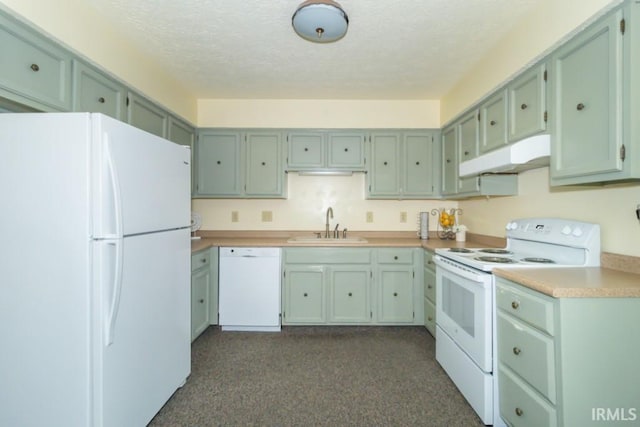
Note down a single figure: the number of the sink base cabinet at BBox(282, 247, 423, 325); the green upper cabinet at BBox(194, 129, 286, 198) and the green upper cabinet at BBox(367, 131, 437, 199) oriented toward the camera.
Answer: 3

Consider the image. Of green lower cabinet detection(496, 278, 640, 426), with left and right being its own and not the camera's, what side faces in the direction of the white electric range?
right

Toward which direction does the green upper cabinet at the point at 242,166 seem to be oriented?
toward the camera

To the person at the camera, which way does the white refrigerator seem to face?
facing the viewer and to the right of the viewer

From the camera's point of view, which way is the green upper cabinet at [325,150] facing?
toward the camera

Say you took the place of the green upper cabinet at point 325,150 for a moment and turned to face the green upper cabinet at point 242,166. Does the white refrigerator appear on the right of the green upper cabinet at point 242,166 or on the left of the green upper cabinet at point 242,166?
left

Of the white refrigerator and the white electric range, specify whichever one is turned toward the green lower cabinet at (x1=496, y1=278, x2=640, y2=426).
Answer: the white refrigerator

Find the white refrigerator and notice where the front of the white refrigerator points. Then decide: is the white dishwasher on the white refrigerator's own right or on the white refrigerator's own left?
on the white refrigerator's own left

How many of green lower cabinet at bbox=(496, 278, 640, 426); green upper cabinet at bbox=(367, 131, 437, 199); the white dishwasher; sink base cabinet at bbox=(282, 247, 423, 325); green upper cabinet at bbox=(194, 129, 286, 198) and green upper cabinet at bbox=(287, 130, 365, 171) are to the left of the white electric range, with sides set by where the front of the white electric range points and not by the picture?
1

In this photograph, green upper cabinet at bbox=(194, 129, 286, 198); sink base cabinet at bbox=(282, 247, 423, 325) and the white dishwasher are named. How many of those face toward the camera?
3

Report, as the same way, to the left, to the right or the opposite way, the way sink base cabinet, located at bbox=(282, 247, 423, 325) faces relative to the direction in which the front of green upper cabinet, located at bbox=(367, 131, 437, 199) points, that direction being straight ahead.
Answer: the same way
